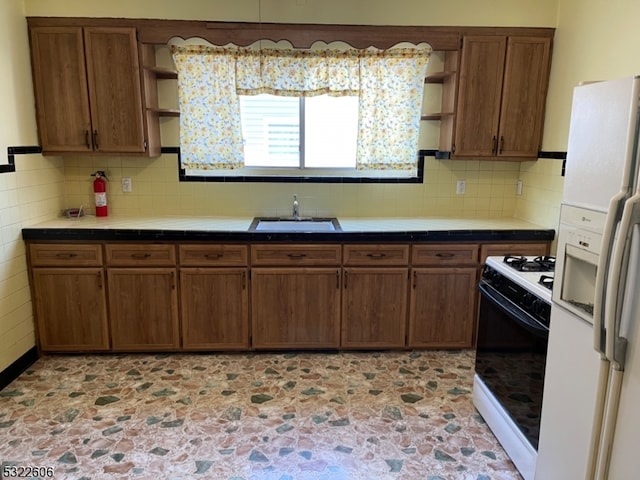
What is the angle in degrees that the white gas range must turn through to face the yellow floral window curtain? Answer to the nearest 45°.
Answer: approximately 90° to its right

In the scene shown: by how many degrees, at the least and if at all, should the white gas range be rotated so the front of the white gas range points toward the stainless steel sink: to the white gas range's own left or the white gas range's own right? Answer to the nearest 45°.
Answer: approximately 90° to the white gas range's own right

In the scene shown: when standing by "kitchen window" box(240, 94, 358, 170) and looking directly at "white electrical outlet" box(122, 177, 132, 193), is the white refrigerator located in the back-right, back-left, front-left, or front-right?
back-left

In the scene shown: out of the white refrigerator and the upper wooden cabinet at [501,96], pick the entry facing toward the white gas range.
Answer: the upper wooden cabinet

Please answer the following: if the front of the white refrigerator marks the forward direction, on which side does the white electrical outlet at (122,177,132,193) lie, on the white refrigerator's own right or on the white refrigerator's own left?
on the white refrigerator's own right

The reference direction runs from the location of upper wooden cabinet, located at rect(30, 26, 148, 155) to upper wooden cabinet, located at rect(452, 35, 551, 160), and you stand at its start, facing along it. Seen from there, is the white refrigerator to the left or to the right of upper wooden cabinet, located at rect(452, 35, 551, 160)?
right

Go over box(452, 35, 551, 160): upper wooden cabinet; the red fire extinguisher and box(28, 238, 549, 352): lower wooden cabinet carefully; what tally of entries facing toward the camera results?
3

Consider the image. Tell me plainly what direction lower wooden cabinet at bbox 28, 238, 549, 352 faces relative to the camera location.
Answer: facing the viewer

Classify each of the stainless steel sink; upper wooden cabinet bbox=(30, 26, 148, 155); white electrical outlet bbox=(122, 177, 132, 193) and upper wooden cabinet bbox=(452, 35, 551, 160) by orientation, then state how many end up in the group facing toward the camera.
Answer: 4

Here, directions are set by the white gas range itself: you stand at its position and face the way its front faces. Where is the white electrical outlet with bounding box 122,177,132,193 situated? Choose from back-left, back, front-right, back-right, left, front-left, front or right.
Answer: front-right

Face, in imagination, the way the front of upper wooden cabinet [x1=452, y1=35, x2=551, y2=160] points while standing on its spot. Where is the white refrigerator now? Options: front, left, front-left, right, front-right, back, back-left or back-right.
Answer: front

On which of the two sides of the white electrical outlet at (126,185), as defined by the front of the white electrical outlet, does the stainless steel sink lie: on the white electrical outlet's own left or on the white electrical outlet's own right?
on the white electrical outlet's own left

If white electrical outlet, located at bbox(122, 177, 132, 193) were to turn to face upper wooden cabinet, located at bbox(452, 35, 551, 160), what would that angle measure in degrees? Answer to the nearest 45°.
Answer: approximately 45° to its left

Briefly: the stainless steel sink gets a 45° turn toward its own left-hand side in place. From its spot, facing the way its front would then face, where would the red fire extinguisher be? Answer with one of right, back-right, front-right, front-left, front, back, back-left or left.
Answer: back-right

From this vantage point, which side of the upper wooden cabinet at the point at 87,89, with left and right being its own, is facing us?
front
